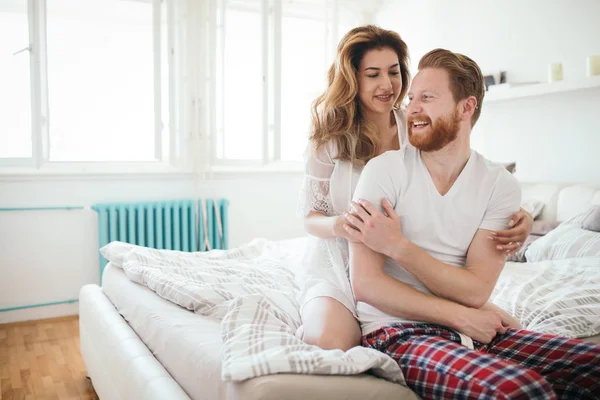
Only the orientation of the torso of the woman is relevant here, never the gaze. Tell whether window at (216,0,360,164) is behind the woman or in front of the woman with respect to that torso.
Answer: behind

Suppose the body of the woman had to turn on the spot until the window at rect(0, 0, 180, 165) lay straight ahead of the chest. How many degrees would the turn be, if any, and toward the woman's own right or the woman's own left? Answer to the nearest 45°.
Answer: approximately 180°

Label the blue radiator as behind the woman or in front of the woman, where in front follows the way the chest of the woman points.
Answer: behind

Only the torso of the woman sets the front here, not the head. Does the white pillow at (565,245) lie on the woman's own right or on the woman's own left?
on the woman's own left

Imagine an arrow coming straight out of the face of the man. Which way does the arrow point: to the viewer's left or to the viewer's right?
to the viewer's left

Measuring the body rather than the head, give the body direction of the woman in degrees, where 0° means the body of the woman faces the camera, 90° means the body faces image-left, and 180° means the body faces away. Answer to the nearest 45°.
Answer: approximately 315°

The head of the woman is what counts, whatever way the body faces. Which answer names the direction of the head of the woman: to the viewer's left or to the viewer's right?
to the viewer's right

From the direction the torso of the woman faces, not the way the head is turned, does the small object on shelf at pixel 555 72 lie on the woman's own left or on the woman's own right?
on the woman's own left
